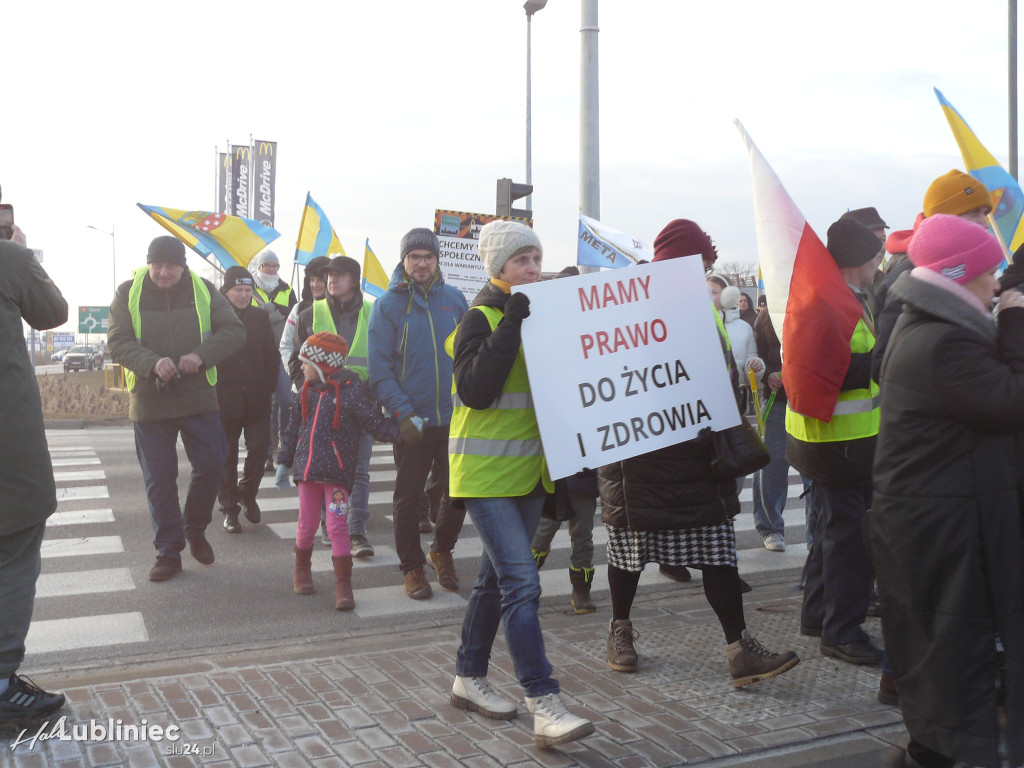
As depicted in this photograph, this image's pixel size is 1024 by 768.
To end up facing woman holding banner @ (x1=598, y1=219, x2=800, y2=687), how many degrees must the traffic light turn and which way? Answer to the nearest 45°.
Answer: approximately 90° to its right

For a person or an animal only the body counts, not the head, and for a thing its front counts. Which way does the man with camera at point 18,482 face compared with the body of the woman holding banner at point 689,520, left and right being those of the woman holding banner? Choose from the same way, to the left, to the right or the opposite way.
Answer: to the left

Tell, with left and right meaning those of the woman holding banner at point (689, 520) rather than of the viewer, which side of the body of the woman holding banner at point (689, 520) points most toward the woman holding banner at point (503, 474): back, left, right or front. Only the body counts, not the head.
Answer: right

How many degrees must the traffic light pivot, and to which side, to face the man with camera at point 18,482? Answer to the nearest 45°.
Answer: approximately 90° to its right

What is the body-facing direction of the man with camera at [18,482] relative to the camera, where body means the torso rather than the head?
to the viewer's right

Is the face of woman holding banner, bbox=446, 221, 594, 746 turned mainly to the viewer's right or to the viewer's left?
to the viewer's right
